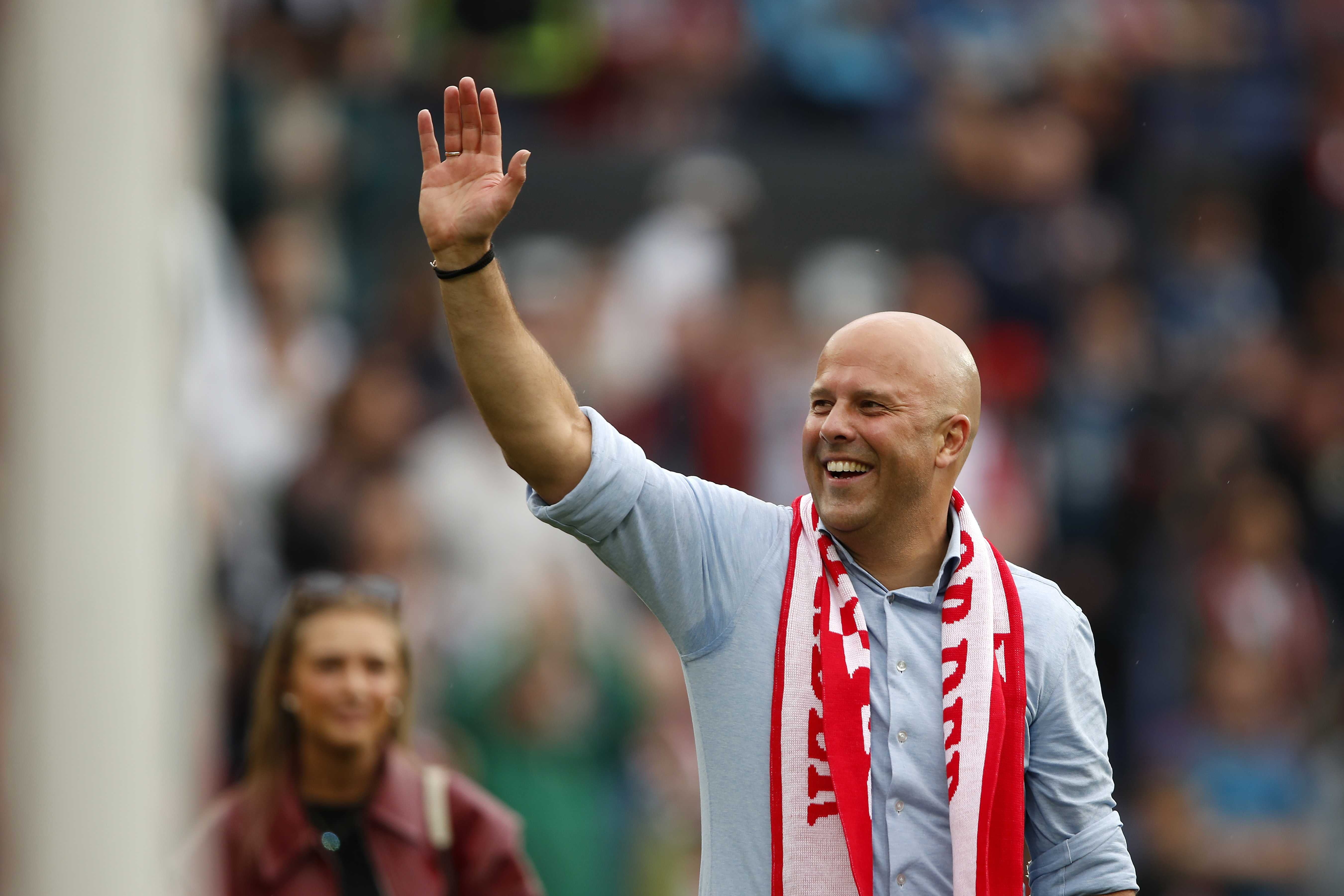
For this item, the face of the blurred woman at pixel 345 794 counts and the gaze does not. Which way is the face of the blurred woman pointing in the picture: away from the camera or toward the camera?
toward the camera

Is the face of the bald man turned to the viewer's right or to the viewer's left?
to the viewer's left

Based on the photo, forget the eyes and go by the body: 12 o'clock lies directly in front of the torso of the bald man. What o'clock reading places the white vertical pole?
The white vertical pole is roughly at 1 o'clock from the bald man.

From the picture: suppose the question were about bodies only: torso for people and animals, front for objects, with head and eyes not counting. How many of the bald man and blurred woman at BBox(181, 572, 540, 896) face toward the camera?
2

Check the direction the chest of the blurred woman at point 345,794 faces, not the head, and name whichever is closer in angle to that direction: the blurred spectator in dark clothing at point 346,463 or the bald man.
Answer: the bald man

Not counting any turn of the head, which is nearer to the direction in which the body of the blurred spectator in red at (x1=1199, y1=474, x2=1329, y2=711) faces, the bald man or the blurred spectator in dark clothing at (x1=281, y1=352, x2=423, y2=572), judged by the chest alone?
the bald man

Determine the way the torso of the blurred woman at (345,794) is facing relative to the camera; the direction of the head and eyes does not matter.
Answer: toward the camera

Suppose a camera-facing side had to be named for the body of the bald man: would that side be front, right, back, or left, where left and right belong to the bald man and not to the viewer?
front

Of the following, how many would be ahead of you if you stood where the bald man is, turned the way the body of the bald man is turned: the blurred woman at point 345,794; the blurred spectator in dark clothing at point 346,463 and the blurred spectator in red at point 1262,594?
0

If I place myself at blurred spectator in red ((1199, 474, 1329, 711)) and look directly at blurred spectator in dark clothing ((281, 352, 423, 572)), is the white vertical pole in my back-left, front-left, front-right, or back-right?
front-left

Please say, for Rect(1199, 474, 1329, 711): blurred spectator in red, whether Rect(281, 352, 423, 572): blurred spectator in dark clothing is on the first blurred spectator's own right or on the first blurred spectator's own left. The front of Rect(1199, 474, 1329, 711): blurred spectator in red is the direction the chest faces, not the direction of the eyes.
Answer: on the first blurred spectator's own right

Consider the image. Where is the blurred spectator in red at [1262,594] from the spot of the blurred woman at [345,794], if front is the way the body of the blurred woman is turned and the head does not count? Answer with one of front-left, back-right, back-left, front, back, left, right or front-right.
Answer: back-left

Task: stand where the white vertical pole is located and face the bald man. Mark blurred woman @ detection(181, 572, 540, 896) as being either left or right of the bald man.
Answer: left

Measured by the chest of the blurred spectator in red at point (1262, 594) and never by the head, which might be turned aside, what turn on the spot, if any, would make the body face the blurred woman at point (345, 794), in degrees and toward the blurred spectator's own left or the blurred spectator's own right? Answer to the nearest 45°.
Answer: approximately 45° to the blurred spectator's own right

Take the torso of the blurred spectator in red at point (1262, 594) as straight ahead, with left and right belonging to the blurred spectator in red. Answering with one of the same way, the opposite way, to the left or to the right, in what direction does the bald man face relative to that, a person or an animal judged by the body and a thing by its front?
the same way

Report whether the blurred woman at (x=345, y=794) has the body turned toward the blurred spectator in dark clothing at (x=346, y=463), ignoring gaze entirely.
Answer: no

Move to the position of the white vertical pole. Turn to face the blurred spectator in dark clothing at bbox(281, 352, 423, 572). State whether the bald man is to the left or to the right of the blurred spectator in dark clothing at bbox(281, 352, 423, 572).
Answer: right
